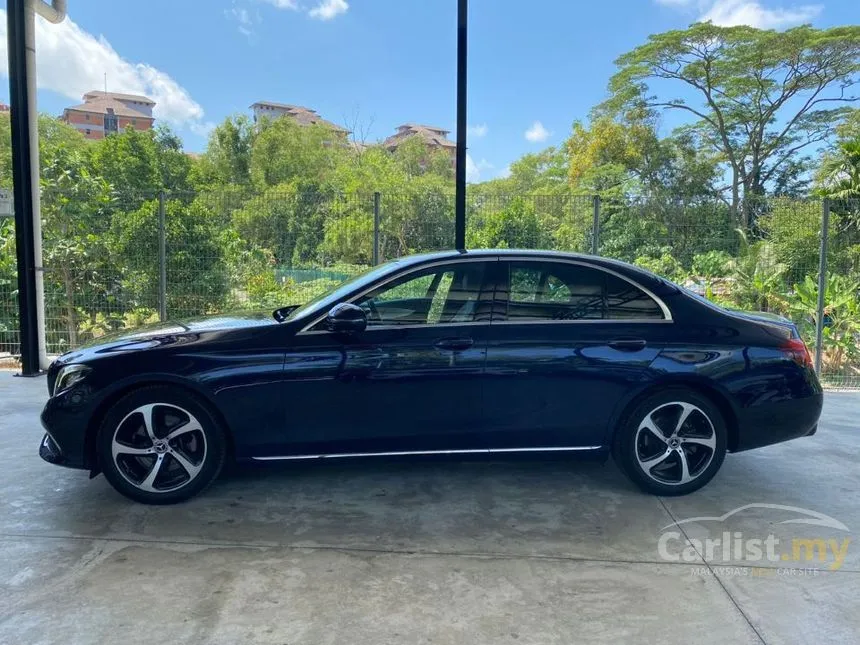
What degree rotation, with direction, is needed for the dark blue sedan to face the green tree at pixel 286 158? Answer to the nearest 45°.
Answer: approximately 90° to its right

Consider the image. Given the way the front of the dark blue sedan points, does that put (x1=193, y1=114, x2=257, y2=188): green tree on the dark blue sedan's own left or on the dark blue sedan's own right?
on the dark blue sedan's own right

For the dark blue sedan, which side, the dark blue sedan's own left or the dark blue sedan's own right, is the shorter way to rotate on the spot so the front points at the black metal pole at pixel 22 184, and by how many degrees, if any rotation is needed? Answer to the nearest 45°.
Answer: approximately 45° to the dark blue sedan's own right

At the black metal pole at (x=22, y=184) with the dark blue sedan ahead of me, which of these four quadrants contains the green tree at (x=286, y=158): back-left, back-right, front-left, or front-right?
back-left

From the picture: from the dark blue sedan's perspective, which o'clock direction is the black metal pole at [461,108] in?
The black metal pole is roughly at 3 o'clock from the dark blue sedan.

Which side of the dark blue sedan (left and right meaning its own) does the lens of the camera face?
left

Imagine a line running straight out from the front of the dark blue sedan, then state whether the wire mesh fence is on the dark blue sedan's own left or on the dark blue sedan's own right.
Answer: on the dark blue sedan's own right

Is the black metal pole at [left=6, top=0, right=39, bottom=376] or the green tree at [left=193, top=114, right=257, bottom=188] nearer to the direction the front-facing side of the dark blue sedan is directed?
the black metal pole
